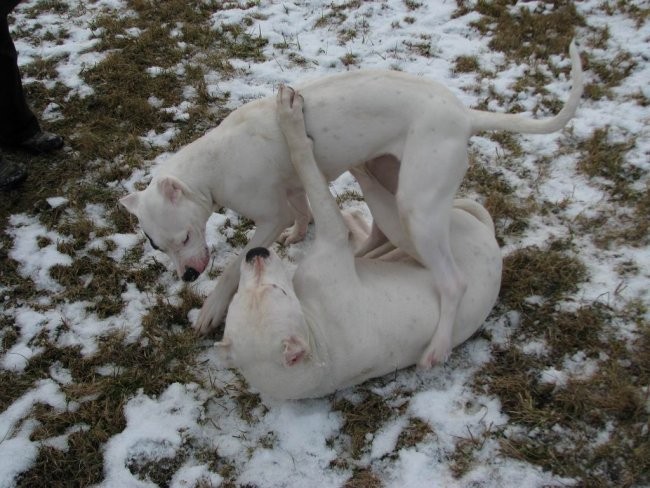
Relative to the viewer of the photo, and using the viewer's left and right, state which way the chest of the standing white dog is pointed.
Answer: facing to the left of the viewer
